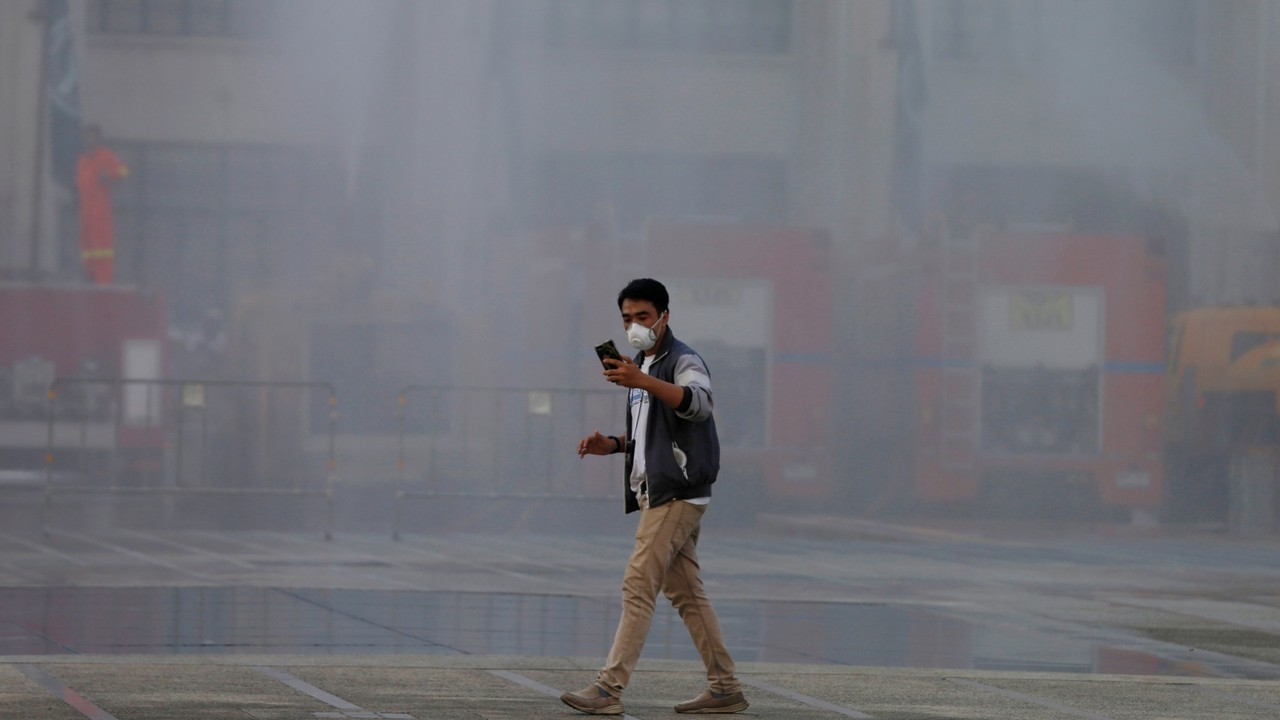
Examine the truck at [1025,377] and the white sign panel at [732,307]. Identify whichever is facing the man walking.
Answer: the white sign panel

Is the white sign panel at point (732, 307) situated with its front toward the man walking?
yes

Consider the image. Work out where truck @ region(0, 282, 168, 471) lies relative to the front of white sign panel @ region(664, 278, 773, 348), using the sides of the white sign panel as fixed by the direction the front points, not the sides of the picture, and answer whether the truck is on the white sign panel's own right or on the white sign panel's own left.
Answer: on the white sign panel's own right

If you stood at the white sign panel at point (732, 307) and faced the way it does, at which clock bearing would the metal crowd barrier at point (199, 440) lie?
The metal crowd barrier is roughly at 3 o'clock from the white sign panel.

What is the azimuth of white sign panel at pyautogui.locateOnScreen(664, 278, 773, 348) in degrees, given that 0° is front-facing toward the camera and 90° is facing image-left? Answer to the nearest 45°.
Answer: approximately 0°
